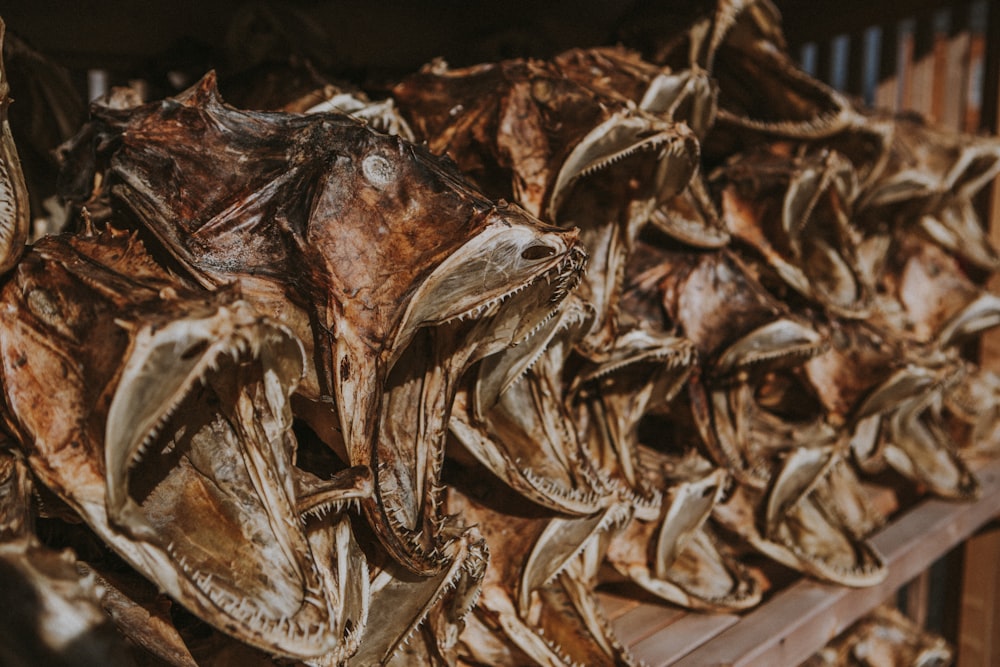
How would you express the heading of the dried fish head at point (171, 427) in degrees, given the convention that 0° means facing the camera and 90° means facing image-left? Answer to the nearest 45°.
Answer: approximately 315°

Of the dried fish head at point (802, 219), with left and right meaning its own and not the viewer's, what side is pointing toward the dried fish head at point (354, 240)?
right
